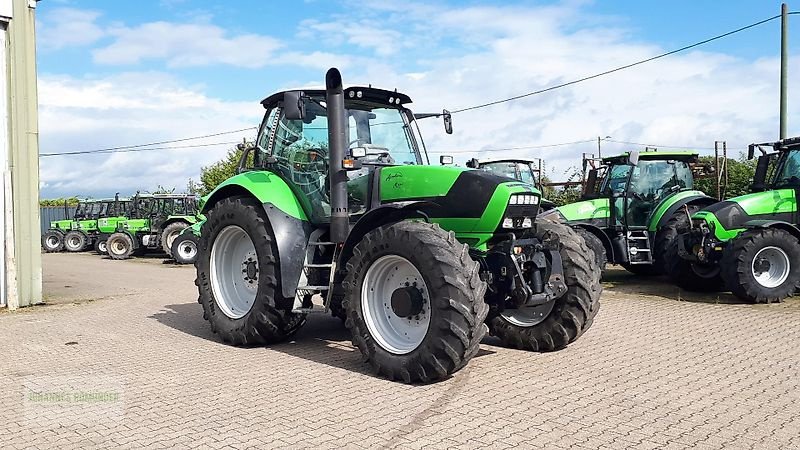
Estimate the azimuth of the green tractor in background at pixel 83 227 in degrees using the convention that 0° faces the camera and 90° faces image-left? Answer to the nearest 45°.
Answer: approximately 90°

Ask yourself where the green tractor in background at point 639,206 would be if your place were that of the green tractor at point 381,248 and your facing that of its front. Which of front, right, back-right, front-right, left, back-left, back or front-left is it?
left

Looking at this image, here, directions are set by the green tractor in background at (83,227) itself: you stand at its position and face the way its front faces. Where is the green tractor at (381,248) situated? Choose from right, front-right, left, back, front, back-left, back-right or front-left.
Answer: left

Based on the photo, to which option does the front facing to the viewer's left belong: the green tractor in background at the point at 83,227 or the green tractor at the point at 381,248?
the green tractor in background

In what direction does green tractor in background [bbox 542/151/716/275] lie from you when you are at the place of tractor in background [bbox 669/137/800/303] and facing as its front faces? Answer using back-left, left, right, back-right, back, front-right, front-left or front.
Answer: right

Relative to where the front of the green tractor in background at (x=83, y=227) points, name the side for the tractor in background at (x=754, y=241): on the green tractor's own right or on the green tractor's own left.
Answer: on the green tractor's own left

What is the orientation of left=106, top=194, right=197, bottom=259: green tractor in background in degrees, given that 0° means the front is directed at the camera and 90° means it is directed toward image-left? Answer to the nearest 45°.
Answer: approximately 90°

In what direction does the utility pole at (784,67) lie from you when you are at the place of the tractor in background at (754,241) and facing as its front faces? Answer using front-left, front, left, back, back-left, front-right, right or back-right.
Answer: back-right

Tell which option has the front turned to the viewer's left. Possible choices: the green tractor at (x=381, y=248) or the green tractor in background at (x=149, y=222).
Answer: the green tractor in background

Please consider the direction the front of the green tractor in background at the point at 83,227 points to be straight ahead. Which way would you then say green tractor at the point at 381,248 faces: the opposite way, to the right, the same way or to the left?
to the left

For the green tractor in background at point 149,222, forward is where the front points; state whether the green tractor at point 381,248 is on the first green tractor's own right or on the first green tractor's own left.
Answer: on the first green tractor's own left

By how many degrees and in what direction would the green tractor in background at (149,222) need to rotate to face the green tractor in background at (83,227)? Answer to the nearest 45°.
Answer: approximately 45° to its right
